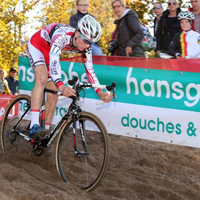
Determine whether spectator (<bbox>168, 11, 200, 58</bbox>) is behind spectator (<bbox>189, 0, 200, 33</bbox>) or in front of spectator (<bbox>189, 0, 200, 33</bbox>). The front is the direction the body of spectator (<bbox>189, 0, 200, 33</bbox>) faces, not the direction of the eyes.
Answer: in front

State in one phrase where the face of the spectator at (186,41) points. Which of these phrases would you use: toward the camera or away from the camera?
toward the camera

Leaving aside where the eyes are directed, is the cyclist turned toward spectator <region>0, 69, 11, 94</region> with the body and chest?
no

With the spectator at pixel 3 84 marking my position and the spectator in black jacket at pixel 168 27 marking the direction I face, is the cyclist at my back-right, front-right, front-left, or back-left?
front-right

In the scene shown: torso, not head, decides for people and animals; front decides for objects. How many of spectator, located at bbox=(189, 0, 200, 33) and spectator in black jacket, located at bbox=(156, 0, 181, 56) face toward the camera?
2

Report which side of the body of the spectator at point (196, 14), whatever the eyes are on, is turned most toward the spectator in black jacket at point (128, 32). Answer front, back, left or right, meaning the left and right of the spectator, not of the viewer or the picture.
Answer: right

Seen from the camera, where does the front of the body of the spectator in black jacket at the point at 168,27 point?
toward the camera

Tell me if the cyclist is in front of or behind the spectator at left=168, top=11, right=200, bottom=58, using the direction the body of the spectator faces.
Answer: in front

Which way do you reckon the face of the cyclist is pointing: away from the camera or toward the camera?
toward the camera

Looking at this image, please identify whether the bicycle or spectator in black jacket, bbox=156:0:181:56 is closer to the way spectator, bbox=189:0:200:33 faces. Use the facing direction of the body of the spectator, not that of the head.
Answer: the bicycle

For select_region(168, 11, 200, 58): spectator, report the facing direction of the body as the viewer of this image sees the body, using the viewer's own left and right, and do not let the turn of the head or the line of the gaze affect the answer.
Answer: facing the viewer

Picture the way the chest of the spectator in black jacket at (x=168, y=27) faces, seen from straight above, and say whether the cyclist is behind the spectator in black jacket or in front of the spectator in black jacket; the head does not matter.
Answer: in front

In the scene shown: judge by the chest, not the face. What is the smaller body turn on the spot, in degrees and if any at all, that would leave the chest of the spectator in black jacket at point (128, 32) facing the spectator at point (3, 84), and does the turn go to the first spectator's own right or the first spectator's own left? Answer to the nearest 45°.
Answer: approximately 90° to the first spectator's own right
